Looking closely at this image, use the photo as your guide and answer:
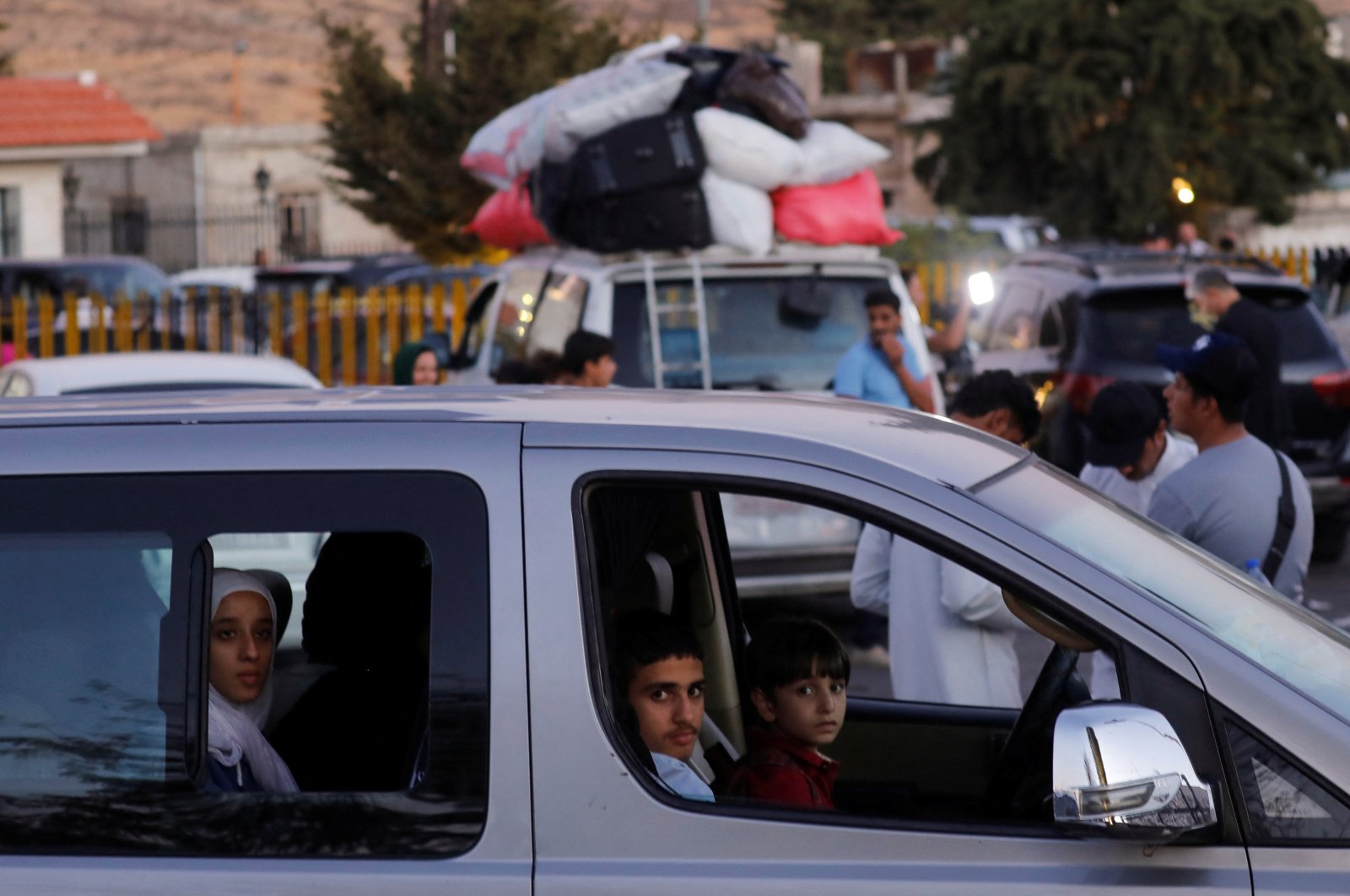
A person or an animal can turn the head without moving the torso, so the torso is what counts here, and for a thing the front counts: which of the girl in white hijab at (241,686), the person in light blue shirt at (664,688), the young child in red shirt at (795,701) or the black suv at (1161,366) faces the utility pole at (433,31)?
the black suv

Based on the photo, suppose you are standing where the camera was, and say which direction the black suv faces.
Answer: facing away from the viewer and to the left of the viewer

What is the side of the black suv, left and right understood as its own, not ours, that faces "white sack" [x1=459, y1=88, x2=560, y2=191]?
left

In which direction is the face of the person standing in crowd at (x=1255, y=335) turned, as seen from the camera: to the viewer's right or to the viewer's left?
to the viewer's left

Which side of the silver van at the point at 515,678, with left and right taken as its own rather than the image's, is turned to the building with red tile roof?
left

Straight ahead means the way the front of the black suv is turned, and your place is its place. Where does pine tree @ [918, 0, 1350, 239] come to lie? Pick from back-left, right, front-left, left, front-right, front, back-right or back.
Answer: front-right

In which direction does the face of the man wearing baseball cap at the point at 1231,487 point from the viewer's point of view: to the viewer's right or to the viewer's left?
to the viewer's left

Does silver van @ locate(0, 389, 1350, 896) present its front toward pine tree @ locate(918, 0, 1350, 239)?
no

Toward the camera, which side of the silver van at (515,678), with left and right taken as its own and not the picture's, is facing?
right

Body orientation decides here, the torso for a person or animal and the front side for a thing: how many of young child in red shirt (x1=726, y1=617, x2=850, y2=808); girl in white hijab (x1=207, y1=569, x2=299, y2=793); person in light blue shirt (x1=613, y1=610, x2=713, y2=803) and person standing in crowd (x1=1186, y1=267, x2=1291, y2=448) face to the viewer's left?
1

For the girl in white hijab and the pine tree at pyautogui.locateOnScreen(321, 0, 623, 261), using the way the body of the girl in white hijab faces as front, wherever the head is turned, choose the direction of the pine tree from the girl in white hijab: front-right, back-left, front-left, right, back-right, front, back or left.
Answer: back-left

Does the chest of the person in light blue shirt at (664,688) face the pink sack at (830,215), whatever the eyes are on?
no

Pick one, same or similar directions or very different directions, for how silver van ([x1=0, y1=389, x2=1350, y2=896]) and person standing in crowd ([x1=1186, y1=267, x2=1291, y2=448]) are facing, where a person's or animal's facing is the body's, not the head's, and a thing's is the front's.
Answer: very different directions
